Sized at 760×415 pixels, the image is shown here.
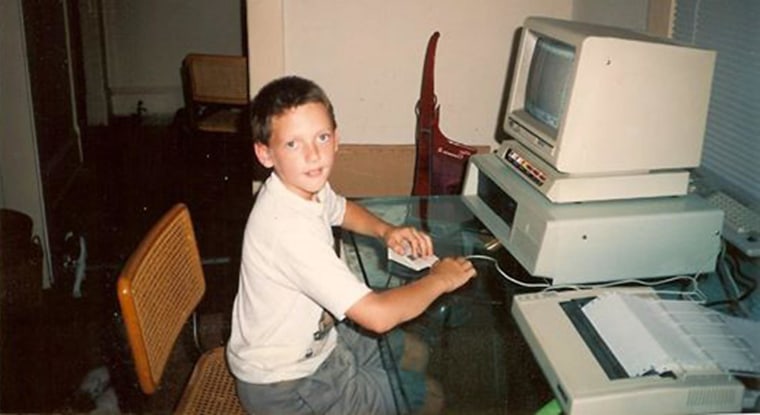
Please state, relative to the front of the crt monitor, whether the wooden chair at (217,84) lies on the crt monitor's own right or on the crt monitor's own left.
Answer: on the crt monitor's own right

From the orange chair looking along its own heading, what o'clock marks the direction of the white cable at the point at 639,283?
The white cable is roughly at 11 o'clock from the orange chair.

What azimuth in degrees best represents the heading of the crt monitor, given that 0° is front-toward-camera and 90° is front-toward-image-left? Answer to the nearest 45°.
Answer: approximately 45°

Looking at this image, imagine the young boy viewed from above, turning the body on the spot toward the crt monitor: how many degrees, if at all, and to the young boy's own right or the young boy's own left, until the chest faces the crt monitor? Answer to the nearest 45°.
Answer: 0° — they already face it

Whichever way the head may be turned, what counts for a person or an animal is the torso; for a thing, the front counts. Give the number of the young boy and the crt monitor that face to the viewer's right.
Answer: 1

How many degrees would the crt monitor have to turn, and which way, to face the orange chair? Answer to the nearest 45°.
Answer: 0° — it already faces it

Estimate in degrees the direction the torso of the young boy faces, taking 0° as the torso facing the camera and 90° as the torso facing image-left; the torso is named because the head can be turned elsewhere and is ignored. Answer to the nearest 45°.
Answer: approximately 270°

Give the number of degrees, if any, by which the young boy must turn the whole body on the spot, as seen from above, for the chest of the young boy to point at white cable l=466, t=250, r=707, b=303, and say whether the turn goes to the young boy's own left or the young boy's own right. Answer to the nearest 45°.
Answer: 0° — they already face it

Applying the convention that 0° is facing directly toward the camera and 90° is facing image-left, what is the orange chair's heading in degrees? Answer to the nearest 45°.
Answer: approximately 315°

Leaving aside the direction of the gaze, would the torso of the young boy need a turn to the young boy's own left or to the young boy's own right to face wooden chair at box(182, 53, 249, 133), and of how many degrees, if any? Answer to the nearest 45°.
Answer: approximately 90° to the young boy's own left

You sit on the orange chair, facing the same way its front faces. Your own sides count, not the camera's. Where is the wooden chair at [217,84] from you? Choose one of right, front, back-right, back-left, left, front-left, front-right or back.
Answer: back-left
